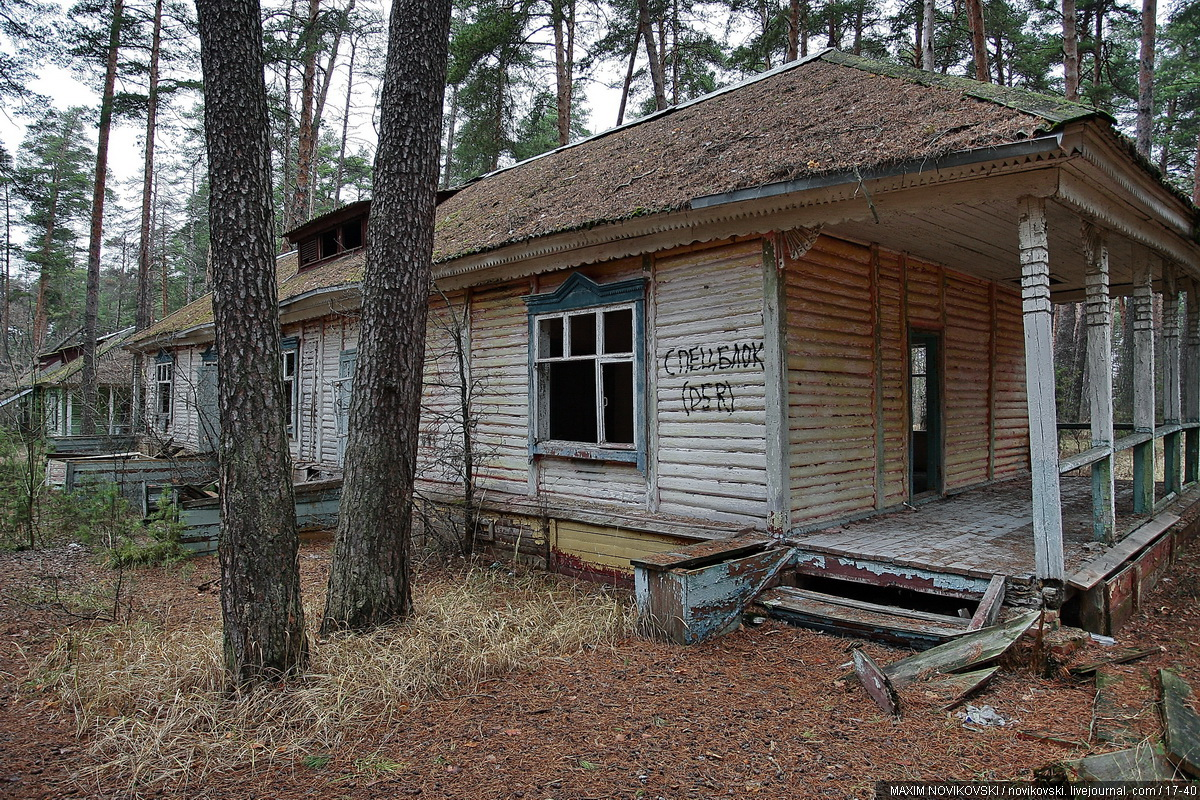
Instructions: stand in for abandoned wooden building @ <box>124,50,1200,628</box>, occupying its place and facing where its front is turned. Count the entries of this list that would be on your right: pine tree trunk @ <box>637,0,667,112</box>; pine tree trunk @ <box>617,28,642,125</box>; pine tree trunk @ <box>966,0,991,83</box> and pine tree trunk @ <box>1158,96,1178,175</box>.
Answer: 0

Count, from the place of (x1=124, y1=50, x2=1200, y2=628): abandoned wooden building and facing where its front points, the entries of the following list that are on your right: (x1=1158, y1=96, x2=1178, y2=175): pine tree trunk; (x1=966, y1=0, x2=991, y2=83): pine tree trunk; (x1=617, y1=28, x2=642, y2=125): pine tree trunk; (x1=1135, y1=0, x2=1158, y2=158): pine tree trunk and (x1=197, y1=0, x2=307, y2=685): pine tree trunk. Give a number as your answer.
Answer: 1

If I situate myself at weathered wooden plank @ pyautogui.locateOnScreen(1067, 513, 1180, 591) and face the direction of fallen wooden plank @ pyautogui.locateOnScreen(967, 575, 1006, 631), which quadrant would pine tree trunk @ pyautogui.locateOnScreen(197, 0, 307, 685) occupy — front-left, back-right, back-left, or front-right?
front-right

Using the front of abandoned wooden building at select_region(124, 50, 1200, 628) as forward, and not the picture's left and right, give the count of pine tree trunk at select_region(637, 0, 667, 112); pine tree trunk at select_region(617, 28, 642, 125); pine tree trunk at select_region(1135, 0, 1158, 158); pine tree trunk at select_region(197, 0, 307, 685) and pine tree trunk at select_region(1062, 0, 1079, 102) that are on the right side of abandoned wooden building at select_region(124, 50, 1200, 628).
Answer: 1

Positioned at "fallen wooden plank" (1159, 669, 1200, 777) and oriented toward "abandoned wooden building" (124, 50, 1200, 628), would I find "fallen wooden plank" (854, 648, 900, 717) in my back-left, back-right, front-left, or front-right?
front-left

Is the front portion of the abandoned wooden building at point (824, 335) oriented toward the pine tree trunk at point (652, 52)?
no

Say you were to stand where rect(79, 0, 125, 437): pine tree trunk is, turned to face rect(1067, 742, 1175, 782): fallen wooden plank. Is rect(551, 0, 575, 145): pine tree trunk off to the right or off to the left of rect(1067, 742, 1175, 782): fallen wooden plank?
left

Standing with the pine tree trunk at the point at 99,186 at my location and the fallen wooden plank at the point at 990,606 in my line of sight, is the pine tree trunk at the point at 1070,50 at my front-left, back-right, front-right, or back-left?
front-left

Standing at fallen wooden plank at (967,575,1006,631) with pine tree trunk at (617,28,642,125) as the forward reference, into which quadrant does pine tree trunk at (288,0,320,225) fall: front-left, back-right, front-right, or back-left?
front-left

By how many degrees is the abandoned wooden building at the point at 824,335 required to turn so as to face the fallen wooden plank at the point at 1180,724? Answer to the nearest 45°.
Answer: approximately 45° to its right

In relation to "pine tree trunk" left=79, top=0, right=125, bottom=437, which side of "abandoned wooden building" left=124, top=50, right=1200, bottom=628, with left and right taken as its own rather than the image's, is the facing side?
back

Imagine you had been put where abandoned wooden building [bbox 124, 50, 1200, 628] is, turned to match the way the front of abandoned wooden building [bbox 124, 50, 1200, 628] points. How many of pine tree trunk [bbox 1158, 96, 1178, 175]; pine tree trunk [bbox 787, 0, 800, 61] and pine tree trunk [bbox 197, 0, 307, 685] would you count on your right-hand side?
1

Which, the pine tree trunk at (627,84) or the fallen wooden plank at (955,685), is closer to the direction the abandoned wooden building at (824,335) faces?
the fallen wooden plank
